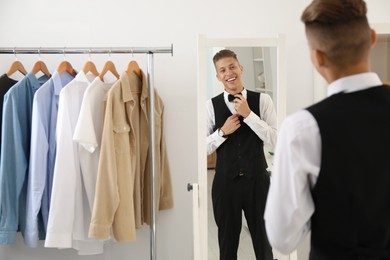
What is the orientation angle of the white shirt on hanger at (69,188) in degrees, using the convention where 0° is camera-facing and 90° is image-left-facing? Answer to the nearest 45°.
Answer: approximately 315°

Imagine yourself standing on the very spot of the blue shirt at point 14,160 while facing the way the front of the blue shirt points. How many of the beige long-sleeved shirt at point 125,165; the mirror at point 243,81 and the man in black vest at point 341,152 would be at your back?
0

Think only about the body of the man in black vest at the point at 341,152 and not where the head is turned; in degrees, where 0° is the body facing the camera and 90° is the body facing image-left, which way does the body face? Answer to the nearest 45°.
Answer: approximately 135°

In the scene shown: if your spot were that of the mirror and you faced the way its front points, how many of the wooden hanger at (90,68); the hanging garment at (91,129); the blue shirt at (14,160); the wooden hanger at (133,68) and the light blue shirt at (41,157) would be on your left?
0

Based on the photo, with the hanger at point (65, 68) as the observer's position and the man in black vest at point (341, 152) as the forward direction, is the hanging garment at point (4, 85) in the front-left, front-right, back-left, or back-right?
back-right

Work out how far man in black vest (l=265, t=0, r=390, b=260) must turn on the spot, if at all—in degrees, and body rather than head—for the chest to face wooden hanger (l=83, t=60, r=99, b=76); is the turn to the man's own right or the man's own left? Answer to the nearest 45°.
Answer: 0° — they already face it

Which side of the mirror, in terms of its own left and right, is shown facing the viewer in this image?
front

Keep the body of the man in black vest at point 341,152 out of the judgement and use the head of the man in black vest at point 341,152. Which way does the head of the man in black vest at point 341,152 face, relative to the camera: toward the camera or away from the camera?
away from the camera

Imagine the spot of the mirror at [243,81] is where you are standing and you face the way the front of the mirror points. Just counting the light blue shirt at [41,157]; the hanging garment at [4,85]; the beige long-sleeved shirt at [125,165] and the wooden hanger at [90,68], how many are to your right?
4

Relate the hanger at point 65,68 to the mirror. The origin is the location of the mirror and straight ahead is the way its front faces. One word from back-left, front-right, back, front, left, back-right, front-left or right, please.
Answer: right

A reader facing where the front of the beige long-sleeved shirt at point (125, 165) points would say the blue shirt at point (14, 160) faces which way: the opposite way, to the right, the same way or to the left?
the same way

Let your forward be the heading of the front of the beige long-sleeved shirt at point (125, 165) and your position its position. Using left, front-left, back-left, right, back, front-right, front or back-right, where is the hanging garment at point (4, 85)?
back-right

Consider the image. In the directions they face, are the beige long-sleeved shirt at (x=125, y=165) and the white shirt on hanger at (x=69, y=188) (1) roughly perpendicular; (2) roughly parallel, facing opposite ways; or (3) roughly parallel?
roughly parallel

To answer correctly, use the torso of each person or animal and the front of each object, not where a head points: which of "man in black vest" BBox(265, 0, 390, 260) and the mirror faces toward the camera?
the mirror

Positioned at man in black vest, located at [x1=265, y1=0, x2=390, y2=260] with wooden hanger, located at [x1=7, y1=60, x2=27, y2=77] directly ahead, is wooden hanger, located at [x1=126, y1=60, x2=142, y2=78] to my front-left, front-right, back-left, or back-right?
front-right

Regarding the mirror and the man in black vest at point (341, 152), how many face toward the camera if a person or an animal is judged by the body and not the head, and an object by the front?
1

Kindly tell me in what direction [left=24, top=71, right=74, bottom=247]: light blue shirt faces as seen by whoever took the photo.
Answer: facing the viewer and to the right of the viewer
